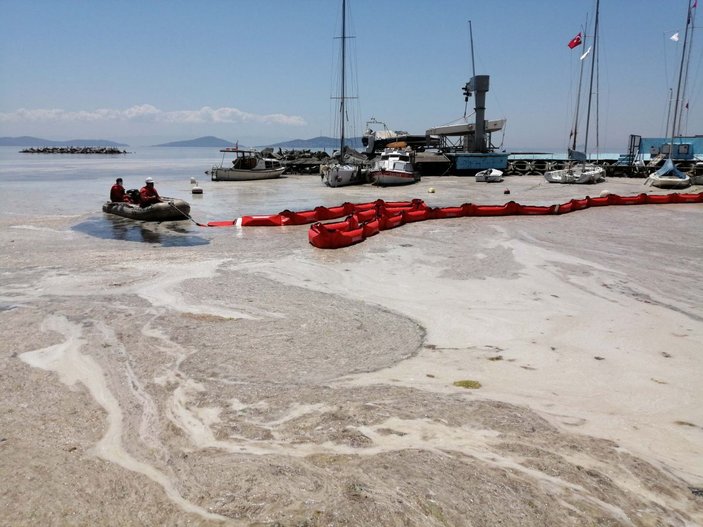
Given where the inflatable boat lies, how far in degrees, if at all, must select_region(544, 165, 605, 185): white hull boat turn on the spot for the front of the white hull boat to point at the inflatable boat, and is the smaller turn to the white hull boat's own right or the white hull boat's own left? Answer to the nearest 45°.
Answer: approximately 45° to the white hull boat's own left

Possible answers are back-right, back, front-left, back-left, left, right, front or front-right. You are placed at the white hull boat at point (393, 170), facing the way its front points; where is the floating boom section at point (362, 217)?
front-left

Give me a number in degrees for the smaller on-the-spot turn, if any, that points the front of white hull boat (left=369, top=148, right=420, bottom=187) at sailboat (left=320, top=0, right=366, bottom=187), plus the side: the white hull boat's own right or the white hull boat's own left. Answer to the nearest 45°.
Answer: approximately 45° to the white hull boat's own right

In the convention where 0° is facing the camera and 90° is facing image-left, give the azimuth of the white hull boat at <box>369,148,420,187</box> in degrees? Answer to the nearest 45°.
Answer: approximately 45°

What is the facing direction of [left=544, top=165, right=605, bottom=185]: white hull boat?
to the viewer's left

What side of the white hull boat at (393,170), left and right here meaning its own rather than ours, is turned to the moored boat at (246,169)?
right

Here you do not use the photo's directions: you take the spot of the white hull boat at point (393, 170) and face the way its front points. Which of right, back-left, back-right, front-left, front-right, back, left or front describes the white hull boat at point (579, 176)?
back-left

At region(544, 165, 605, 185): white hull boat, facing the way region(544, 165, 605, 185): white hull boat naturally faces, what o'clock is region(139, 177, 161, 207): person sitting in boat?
The person sitting in boat is roughly at 10 o'clock from the white hull boat.

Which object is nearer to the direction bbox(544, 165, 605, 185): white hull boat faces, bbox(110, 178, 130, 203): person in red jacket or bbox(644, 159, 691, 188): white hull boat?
the person in red jacket
